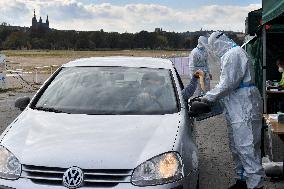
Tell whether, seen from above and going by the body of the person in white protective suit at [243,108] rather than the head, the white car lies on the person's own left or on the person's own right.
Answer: on the person's own left

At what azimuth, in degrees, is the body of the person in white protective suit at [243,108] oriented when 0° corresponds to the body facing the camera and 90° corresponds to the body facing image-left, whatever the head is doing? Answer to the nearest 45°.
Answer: approximately 90°

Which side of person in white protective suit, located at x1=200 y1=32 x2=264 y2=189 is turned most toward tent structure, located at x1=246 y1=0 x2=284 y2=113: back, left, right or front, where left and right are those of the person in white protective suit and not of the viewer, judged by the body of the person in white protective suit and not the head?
right
